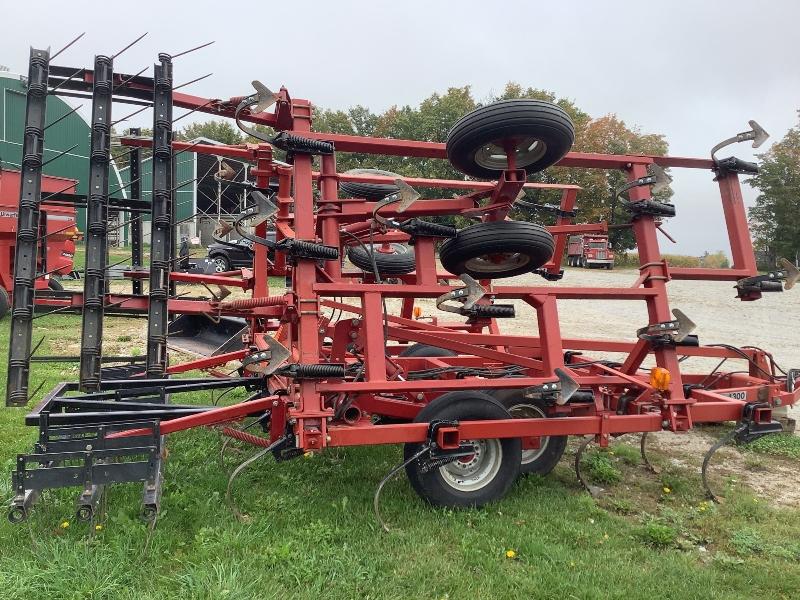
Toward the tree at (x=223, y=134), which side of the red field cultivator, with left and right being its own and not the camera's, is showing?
left

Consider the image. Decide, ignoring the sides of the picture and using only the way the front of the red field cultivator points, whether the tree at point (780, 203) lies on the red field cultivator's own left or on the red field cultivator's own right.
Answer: on the red field cultivator's own left

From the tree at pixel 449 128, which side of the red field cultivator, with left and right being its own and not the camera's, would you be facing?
left

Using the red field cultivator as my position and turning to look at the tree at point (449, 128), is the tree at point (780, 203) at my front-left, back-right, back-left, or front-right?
front-right

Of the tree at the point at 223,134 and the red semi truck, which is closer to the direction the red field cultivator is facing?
the red semi truck

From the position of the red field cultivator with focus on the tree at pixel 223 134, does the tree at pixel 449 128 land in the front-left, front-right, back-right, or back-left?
front-right

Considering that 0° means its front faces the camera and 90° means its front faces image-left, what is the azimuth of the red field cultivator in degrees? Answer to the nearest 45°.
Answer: approximately 270°
